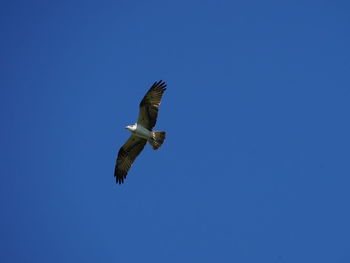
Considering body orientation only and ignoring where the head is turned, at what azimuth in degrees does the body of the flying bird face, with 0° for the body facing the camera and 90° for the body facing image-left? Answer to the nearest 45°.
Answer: approximately 90°
